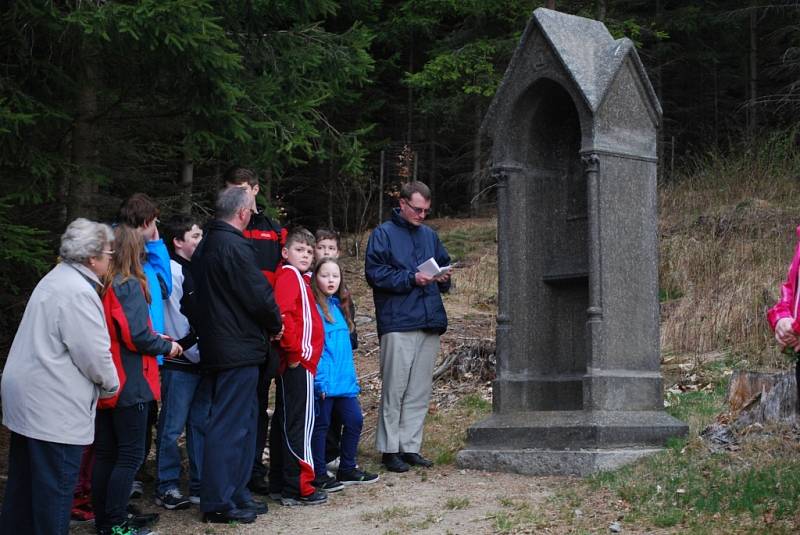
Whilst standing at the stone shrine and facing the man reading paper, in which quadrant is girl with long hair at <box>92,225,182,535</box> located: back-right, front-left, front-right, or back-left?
front-left

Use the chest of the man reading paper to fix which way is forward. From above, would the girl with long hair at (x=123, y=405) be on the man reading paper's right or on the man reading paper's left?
on the man reading paper's right

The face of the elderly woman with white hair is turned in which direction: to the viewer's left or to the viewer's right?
to the viewer's right

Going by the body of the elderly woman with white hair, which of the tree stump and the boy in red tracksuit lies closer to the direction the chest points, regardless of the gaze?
the boy in red tracksuit

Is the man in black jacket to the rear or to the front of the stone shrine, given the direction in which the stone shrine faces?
to the front

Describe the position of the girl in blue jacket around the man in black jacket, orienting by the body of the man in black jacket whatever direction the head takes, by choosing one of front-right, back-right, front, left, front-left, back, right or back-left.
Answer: front

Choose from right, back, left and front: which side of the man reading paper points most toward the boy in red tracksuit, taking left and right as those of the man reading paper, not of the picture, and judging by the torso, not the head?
right

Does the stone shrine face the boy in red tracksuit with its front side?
yes

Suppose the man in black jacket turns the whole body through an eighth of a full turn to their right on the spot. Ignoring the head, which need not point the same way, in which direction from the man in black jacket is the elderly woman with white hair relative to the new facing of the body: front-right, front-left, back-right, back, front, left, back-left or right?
back-right

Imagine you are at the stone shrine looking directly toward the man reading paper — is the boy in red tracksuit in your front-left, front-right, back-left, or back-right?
front-left

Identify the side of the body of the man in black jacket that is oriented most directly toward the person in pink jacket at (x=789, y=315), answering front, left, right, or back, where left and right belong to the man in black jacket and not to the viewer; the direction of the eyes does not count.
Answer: front

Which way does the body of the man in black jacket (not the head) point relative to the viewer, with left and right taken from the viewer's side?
facing away from the viewer and to the right of the viewer

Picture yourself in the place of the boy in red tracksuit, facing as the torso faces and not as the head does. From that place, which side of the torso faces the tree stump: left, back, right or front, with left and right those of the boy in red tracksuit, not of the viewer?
left

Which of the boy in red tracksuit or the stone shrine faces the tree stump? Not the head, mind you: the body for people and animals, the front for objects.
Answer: the boy in red tracksuit

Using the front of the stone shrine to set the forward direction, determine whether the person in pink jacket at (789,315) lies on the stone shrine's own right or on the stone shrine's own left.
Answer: on the stone shrine's own left

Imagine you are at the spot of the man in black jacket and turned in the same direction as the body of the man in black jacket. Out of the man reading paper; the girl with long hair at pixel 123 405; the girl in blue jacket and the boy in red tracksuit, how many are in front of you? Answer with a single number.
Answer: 3

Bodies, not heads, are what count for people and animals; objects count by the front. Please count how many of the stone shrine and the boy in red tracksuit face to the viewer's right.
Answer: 1

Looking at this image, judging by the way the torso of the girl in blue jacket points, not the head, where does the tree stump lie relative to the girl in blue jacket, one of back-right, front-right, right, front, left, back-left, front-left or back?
front-left
